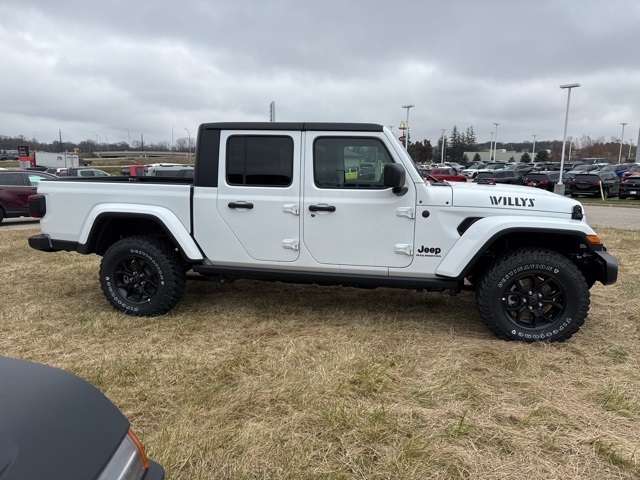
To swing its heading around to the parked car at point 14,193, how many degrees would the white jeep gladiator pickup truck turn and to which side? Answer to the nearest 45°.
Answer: approximately 135° to its left

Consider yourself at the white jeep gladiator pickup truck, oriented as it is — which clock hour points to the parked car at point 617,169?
The parked car is roughly at 10 o'clock from the white jeep gladiator pickup truck.

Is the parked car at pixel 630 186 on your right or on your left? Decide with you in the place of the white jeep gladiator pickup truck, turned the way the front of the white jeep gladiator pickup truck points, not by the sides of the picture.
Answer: on your left

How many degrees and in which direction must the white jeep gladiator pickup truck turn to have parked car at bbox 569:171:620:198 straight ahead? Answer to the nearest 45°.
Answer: approximately 45° to its left

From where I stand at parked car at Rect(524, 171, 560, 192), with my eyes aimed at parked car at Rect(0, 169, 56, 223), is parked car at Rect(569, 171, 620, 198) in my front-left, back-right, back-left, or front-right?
back-left

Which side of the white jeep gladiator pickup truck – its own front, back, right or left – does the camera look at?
right

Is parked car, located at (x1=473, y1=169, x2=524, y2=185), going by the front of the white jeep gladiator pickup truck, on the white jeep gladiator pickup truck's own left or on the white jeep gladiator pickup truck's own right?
on the white jeep gladiator pickup truck's own left

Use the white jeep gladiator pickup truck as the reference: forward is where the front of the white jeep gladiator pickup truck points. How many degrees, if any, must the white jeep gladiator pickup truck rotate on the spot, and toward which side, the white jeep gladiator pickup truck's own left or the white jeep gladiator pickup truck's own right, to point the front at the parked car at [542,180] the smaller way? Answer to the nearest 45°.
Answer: approximately 45° to the white jeep gladiator pickup truck's own left

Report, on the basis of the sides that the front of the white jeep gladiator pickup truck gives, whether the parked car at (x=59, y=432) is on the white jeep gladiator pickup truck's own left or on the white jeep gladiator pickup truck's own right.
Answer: on the white jeep gladiator pickup truck's own right
